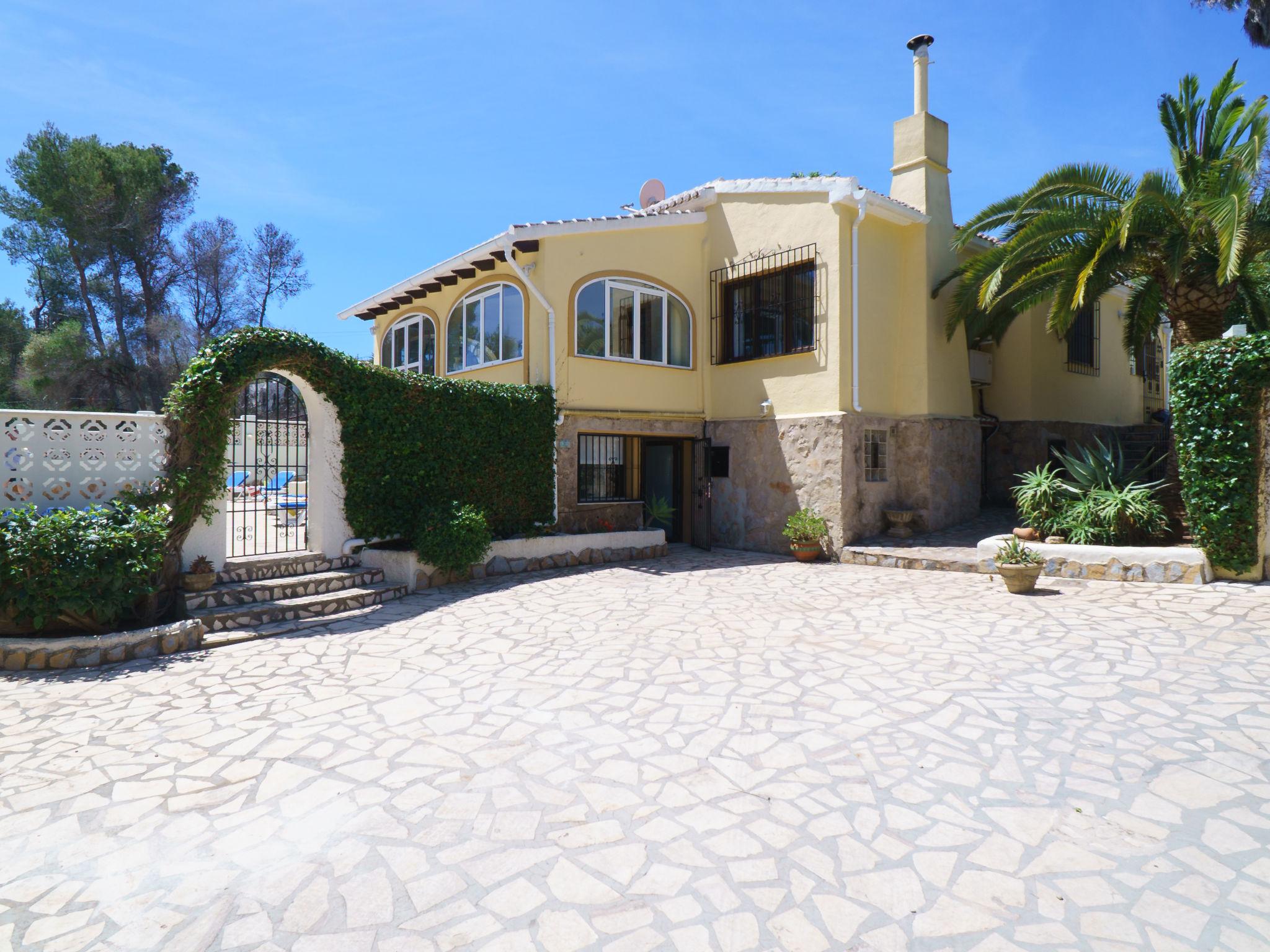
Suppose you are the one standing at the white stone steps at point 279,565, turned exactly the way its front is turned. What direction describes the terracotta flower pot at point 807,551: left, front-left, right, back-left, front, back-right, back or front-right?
left

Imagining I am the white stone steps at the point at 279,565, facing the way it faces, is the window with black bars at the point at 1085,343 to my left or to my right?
on my left

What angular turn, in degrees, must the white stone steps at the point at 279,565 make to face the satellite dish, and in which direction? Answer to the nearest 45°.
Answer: approximately 135° to its left

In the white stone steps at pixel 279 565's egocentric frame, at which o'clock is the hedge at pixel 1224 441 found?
The hedge is roughly at 10 o'clock from the white stone steps.

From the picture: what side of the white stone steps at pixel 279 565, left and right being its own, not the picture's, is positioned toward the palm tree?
left

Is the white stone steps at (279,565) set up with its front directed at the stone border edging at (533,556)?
no

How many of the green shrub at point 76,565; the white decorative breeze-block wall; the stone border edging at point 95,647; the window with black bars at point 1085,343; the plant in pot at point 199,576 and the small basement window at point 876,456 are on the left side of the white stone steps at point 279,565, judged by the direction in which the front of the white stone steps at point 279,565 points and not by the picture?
2

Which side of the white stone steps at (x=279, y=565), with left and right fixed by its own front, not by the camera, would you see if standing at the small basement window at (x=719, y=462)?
left

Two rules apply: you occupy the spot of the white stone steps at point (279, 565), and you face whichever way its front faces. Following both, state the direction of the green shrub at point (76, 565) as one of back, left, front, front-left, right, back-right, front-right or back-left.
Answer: front-right

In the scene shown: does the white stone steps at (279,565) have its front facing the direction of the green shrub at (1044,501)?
no

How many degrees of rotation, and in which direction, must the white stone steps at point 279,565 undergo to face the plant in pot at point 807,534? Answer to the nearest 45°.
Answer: approximately 90° to its left

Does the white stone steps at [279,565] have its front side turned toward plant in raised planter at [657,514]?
no
